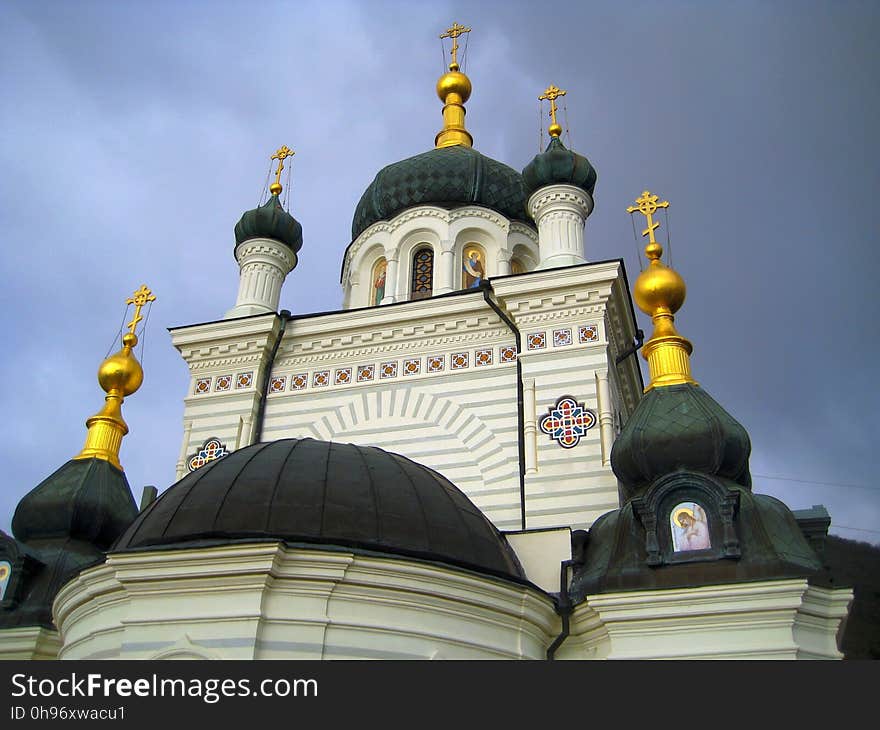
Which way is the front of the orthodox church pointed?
away from the camera
